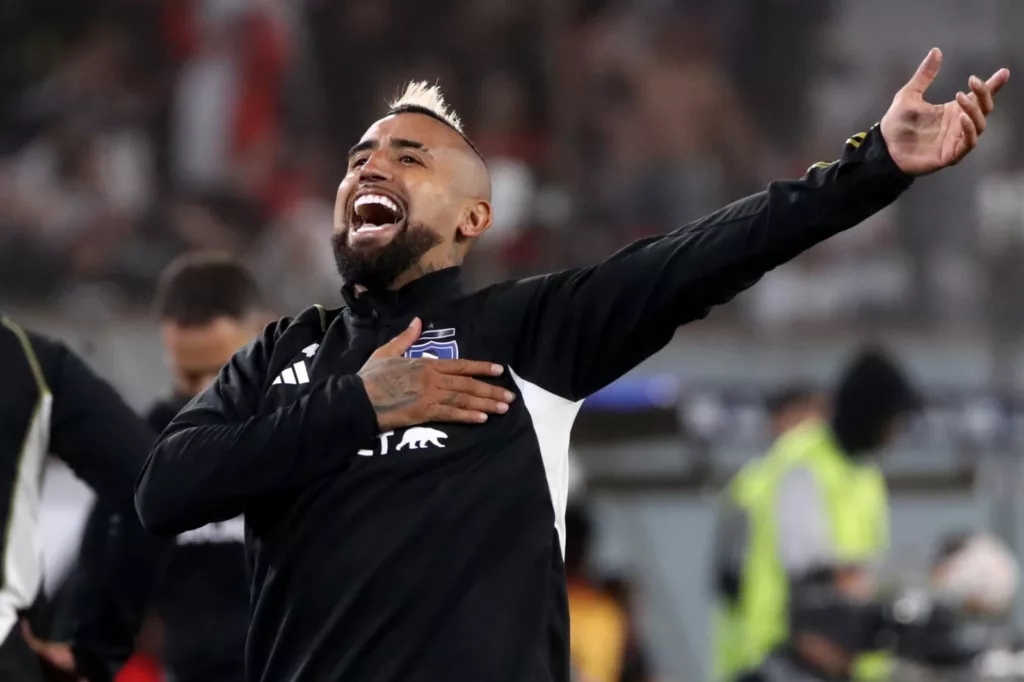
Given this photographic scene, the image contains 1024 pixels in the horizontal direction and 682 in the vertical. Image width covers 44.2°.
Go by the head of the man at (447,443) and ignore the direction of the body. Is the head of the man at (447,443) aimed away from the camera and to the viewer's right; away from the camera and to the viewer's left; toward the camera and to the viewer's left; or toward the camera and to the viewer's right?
toward the camera and to the viewer's left
